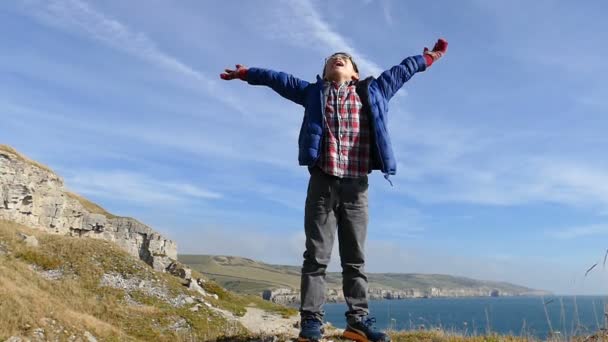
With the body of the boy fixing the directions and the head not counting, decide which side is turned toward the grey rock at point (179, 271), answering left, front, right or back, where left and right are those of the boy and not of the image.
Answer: back

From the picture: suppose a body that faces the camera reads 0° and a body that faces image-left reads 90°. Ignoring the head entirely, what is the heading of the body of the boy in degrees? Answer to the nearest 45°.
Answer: approximately 0°

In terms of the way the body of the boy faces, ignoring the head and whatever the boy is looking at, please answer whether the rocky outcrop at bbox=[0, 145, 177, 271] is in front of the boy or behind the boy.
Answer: behind

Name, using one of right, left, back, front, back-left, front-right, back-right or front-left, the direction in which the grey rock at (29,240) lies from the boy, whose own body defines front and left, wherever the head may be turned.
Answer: back-right
